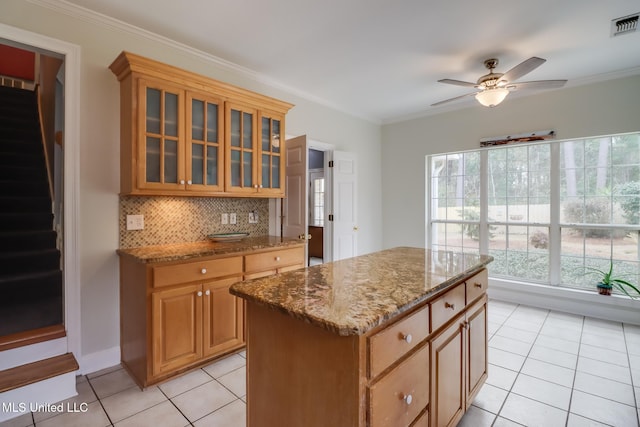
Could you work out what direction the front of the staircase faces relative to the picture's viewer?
facing the viewer

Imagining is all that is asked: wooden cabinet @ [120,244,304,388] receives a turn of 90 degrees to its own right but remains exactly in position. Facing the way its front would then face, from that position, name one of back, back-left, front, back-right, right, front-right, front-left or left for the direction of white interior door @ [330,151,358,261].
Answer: back

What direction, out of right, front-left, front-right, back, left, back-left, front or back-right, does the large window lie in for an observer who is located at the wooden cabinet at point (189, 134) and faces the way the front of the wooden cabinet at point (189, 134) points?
front-left

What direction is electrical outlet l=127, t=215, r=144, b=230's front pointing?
toward the camera

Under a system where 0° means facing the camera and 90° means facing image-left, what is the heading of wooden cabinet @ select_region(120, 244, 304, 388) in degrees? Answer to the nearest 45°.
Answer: approximately 315°

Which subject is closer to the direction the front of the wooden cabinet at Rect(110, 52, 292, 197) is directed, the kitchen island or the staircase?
the kitchen island

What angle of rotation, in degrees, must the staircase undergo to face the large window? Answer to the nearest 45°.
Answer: approximately 45° to its left
